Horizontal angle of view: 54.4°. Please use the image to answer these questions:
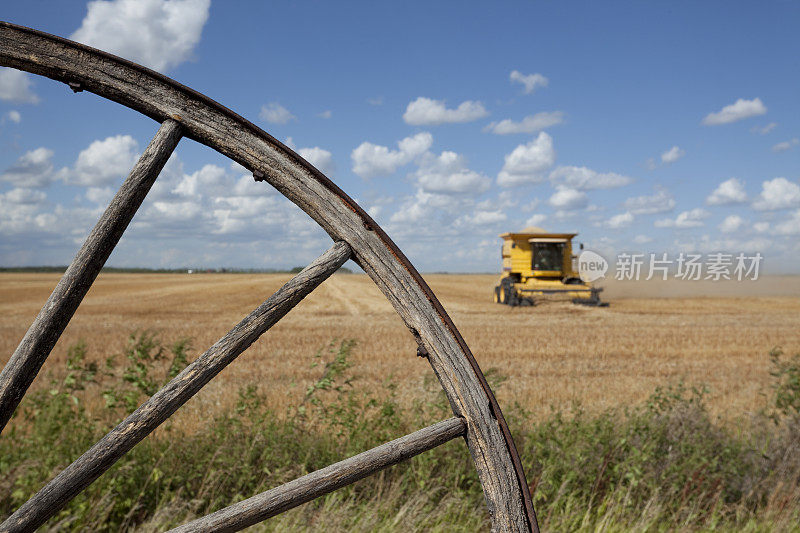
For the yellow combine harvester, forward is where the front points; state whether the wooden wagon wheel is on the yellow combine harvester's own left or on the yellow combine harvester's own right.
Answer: on the yellow combine harvester's own right

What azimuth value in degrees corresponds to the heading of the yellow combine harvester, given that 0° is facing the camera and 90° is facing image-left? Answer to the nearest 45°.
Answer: approximately 315°
